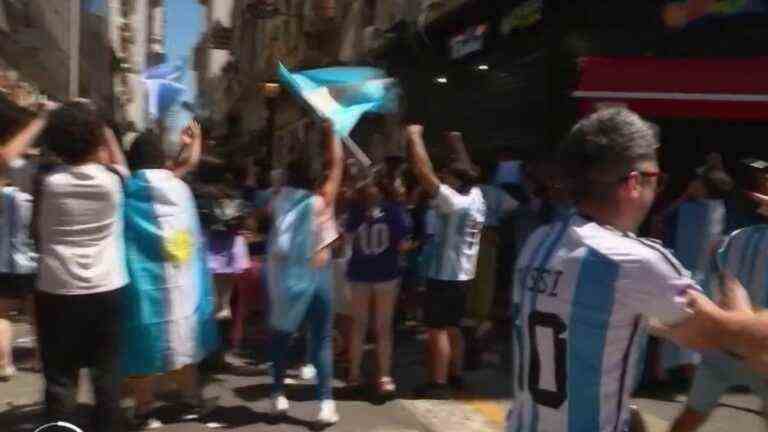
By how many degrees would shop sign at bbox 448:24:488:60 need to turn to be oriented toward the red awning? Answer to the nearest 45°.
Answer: approximately 90° to its left

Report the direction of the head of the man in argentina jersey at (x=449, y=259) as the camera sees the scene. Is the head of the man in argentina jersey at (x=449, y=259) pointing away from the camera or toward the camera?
away from the camera

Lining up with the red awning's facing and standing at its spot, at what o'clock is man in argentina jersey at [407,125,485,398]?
The man in argentina jersey is roughly at 1 o'clock from the red awning.

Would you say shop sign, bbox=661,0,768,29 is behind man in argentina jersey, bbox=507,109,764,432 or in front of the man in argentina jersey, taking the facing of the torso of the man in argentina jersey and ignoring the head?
in front

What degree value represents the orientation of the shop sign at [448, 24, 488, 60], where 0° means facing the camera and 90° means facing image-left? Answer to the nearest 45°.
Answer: approximately 45°

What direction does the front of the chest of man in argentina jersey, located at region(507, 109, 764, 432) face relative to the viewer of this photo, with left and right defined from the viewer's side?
facing away from the viewer and to the right of the viewer

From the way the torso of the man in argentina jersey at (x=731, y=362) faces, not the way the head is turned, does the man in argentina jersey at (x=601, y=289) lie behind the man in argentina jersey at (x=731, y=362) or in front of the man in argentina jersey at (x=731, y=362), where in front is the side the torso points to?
in front
